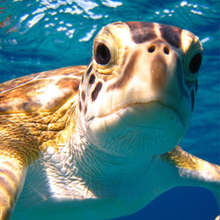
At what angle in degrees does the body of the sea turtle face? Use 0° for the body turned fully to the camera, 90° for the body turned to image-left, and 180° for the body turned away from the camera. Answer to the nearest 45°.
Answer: approximately 315°
